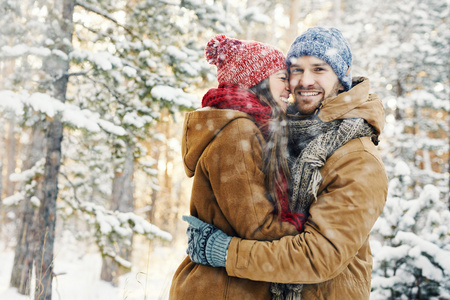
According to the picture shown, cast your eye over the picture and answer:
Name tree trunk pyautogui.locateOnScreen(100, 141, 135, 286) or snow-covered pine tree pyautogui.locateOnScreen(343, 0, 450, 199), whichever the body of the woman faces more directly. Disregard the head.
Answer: the snow-covered pine tree

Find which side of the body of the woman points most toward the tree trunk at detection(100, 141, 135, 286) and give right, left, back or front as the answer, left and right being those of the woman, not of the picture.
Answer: left

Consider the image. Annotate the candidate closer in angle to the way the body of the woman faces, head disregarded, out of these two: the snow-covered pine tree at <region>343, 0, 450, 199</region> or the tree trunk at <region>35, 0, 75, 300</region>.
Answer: the snow-covered pine tree

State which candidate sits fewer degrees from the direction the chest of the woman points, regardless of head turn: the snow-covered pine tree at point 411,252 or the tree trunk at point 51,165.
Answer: the snow-covered pine tree

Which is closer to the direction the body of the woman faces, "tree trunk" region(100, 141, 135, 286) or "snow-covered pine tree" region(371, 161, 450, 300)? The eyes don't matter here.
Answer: the snow-covered pine tree

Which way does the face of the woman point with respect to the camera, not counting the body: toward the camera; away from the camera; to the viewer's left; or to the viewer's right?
to the viewer's right

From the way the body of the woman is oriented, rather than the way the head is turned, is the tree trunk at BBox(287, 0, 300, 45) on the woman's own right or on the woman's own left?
on the woman's own left

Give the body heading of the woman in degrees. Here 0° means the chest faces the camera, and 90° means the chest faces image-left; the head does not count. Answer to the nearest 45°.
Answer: approximately 270°
